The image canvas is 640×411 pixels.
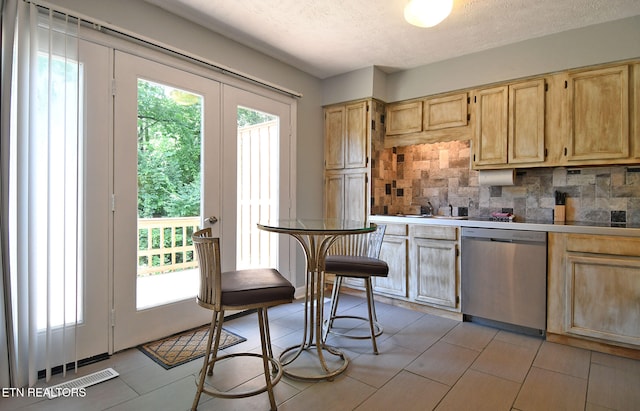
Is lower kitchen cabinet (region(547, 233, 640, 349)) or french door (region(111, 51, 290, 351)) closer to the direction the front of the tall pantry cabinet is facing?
the french door

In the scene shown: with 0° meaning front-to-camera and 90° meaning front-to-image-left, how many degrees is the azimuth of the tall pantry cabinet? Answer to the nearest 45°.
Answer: approximately 45°

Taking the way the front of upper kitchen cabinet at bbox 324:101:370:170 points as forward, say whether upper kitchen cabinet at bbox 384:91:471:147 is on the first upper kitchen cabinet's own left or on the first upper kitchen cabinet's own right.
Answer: on the first upper kitchen cabinet's own left

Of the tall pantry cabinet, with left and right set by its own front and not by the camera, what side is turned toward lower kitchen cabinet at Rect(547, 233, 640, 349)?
left
